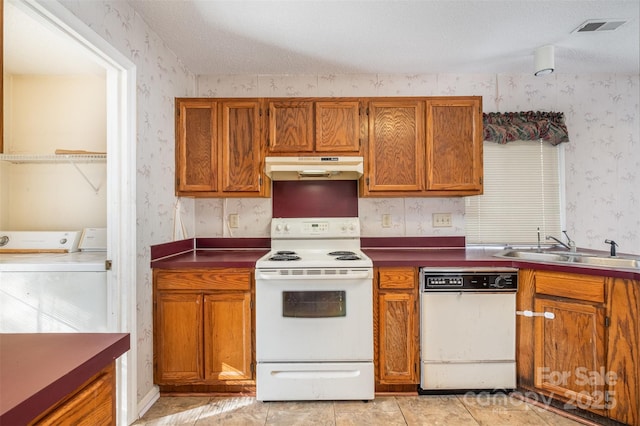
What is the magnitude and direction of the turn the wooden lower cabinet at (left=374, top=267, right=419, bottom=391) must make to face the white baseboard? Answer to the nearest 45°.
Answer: approximately 90° to its right

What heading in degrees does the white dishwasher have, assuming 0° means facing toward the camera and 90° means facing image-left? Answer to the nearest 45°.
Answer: approximately 0°

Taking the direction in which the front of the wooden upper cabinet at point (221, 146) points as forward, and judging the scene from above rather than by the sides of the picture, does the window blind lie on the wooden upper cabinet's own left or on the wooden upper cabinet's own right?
on the wooden upper cabinet's own left

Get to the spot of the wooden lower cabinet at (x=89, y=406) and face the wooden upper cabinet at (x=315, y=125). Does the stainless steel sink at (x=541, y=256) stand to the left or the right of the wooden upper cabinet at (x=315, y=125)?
right

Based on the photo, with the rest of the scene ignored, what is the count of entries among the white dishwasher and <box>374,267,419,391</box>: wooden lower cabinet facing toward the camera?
2

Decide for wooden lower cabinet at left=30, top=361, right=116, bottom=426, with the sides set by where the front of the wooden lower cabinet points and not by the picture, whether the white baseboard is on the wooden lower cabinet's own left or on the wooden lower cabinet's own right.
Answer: on the wooden lower cabinet's own left

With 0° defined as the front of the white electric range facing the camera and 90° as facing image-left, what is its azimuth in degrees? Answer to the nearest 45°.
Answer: approximately 0°

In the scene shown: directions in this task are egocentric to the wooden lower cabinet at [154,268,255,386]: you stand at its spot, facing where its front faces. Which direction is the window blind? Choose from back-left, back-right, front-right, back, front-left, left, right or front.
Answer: left

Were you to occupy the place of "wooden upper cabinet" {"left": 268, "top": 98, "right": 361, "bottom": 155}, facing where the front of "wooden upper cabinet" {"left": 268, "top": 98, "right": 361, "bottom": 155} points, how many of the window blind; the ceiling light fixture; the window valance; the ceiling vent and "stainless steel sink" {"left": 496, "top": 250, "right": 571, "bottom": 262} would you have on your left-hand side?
5
